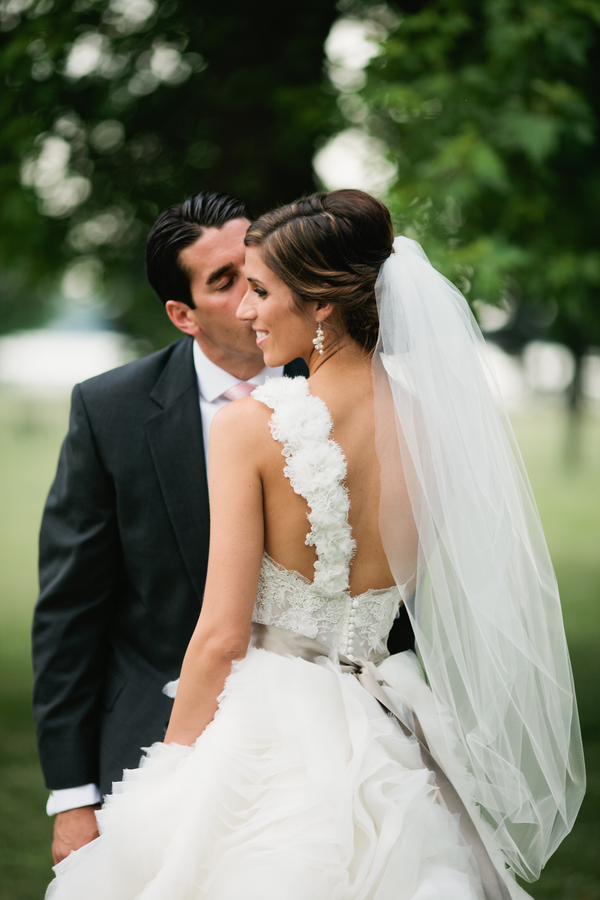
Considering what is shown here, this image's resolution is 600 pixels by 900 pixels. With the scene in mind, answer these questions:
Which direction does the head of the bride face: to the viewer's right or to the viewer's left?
to the viewer's left

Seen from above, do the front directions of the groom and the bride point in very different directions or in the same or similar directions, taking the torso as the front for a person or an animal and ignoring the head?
very different directions

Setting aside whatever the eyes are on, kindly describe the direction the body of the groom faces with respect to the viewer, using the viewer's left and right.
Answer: facing the viewer and to the right of the viewer

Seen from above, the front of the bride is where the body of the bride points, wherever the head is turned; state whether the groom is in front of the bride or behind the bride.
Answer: in front

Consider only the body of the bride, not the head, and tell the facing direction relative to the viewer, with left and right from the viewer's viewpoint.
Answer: facing away from the viewer and to the left of the viewer

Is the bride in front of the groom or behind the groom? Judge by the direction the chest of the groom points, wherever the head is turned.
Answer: in front
